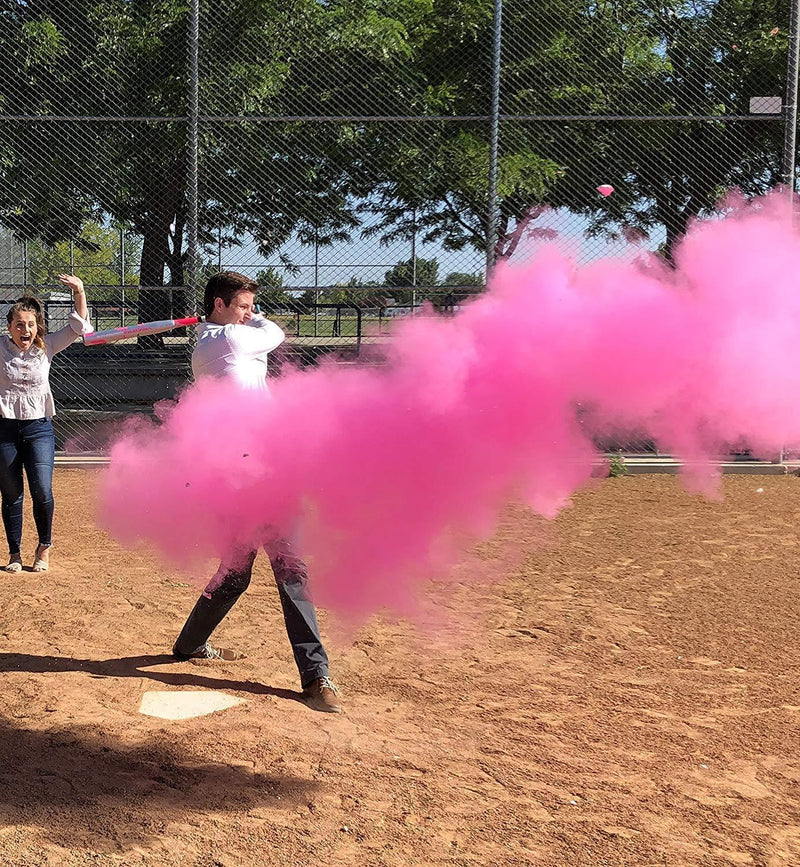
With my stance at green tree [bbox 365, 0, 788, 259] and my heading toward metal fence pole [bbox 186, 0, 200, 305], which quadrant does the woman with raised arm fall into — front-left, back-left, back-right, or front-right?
front-left

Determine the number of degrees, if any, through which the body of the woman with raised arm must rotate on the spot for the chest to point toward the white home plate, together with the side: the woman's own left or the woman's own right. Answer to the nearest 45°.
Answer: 0° — they already face it

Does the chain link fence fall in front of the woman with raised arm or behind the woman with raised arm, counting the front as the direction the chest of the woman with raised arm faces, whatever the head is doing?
behind

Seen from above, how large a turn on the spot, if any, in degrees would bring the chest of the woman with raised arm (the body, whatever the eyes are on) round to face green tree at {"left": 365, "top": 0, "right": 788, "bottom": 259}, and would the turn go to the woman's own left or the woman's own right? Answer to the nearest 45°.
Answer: approximately 135° to the woman's own left

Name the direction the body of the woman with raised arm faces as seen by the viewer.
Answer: toward the camera

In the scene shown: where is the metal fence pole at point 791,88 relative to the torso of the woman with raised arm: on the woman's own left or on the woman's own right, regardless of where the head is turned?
on the woman's own left

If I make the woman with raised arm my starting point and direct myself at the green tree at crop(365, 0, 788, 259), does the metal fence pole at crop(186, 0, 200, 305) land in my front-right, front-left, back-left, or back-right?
front-left
